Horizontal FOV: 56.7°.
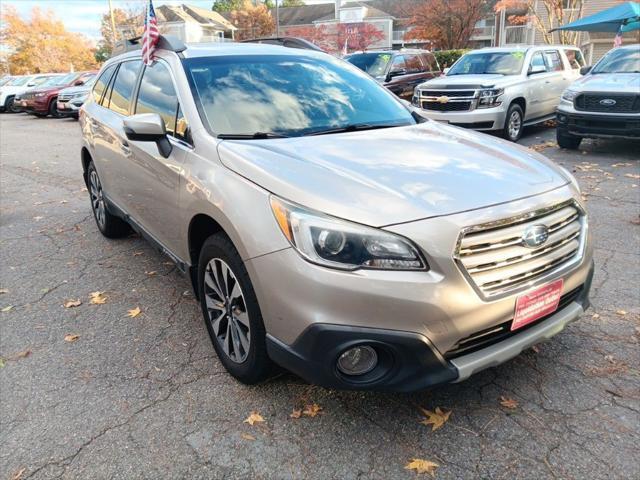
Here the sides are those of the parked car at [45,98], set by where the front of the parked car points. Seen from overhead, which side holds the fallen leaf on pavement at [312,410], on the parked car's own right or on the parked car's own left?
on the parked car's own left

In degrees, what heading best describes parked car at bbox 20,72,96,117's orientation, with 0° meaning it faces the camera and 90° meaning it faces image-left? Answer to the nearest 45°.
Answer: approximately 45°

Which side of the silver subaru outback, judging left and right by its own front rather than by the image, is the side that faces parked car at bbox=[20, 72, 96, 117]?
back

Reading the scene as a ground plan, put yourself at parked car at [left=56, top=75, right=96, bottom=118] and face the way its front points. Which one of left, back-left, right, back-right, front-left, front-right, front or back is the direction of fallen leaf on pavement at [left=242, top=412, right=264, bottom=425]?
front-left

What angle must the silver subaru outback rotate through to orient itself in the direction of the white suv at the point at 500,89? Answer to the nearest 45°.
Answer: approximately 135° to its left

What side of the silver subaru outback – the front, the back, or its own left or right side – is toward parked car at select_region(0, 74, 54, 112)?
back

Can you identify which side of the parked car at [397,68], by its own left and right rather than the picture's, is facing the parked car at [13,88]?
right

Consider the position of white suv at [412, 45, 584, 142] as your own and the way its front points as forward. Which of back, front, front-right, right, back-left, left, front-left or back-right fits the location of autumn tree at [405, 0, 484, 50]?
back-right

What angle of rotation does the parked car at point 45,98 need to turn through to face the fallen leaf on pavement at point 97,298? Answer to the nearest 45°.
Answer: approximately 45° to its left

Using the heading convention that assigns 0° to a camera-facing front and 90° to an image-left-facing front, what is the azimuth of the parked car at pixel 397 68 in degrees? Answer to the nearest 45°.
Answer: approximately 45°
